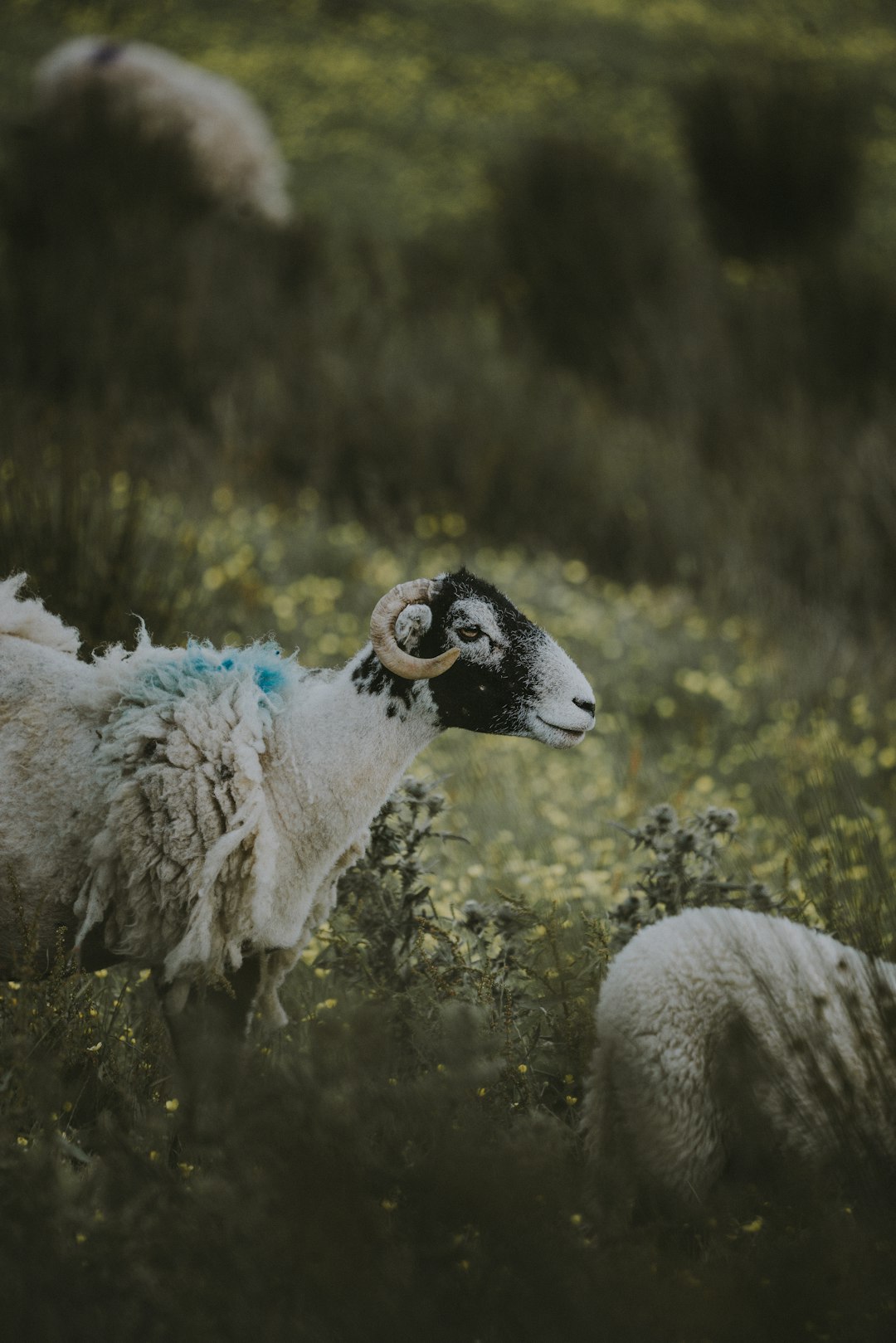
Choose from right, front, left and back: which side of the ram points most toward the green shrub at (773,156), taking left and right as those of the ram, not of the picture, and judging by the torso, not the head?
left

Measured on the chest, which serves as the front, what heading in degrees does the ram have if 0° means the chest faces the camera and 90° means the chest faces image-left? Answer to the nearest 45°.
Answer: approximately 270°

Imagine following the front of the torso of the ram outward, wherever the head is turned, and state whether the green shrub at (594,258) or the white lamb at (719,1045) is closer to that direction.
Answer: the white lamb

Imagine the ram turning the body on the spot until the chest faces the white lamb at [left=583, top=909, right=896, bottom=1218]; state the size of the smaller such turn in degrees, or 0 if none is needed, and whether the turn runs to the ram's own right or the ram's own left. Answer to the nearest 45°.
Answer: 0° — it already faces it

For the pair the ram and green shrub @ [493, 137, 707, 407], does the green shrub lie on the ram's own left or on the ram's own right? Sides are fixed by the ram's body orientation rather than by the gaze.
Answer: on the ram's own left
